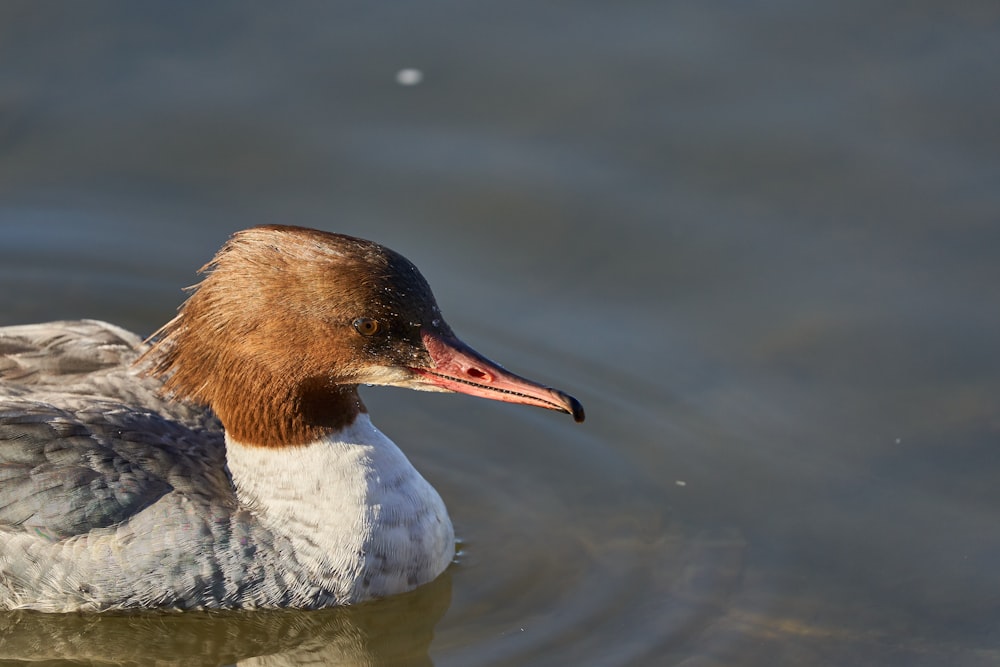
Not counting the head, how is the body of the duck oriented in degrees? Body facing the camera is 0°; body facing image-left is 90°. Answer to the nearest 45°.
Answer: approximately 270°
